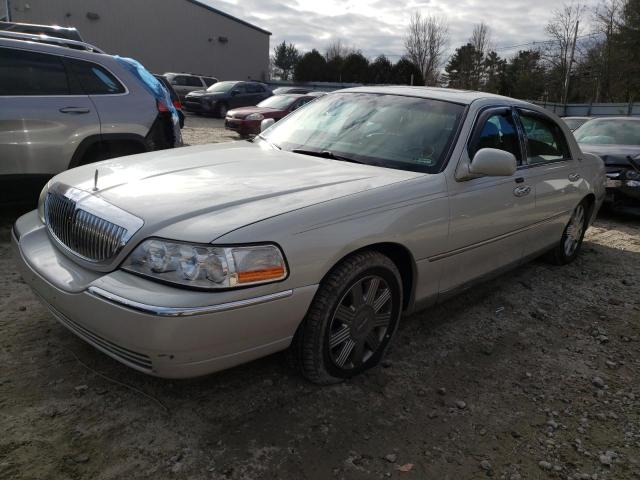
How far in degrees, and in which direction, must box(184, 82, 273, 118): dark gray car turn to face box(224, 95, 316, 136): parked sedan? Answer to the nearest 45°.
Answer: approximately 45° to its left

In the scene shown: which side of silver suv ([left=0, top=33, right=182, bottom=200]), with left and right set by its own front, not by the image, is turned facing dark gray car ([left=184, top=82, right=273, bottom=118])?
right

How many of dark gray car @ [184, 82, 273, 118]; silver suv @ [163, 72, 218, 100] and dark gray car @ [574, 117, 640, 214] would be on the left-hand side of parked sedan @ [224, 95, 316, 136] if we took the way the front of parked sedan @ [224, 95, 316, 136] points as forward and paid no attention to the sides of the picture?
1

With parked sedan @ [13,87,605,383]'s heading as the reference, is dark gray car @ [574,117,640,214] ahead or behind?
behind

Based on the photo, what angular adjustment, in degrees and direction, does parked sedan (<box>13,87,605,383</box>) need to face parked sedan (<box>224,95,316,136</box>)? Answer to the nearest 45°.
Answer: approximately 135° to its right

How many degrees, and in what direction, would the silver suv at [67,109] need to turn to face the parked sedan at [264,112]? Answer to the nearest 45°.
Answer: approximately 135° to its right

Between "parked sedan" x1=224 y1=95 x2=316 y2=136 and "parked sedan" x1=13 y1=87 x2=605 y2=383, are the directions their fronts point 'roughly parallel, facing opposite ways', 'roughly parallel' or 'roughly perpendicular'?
roughly parallel

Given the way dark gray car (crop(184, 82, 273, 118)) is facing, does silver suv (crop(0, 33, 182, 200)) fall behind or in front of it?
in front

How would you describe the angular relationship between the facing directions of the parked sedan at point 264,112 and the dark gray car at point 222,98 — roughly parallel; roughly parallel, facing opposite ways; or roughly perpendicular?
roughly parallel

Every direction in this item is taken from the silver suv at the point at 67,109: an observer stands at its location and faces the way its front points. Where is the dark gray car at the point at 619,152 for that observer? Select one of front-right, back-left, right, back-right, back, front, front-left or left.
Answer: back

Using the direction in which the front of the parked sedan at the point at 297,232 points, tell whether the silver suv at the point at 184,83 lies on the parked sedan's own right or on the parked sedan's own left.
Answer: on the parked sedan's own right

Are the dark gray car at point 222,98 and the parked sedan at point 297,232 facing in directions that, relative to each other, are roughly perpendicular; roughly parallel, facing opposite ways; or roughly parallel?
roughly parallel

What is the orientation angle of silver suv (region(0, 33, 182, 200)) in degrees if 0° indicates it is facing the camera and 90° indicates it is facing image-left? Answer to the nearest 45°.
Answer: approximately 90°

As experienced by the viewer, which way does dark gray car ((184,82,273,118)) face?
facing the viewer and to the left of the viewer
